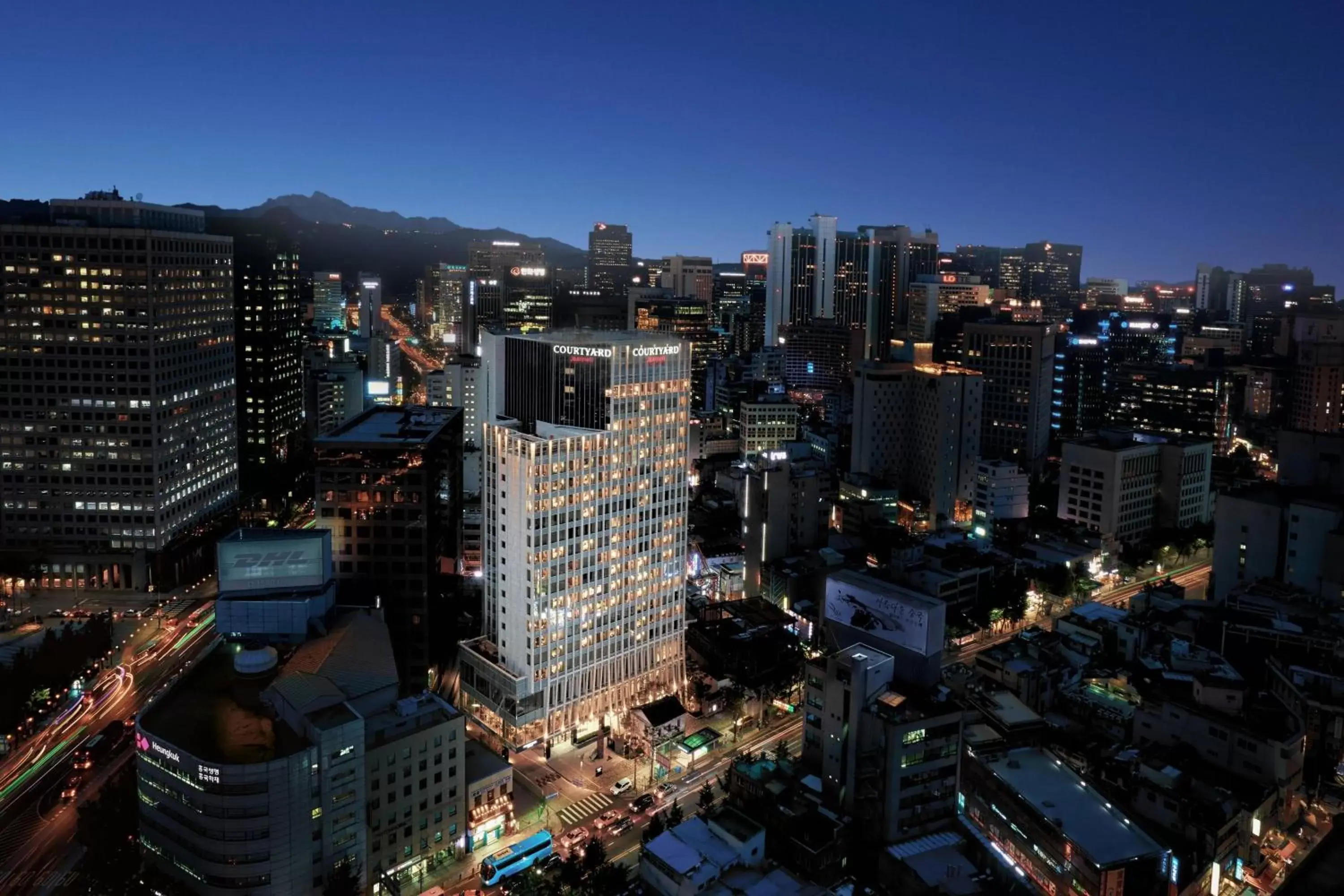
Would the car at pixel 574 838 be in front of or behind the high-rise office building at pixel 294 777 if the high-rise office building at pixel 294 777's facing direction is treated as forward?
behind

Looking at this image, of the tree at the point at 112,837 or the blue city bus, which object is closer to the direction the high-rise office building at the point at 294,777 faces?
the tree

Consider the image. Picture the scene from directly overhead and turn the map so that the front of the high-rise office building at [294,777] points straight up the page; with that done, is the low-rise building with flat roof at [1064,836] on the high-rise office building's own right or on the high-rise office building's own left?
on the high-rise office building's own left
